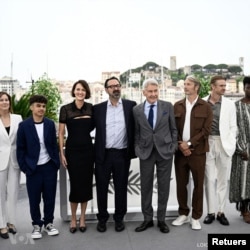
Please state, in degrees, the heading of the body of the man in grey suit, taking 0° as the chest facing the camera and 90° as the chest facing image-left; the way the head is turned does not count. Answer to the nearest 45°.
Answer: approximately 0°

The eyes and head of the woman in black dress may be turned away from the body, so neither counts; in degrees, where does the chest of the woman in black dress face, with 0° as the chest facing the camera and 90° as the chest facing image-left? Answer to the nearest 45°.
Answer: approximately 0°

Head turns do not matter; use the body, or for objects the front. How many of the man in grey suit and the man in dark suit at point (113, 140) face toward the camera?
2

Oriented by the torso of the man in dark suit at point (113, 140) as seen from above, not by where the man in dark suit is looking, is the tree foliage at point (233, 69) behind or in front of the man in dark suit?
behind

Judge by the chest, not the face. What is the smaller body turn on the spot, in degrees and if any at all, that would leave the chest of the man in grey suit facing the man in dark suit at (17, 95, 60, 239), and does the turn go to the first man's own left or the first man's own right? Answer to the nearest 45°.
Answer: approximately 90° to the first man's own right

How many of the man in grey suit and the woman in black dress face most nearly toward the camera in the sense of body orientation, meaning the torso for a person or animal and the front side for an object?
2
